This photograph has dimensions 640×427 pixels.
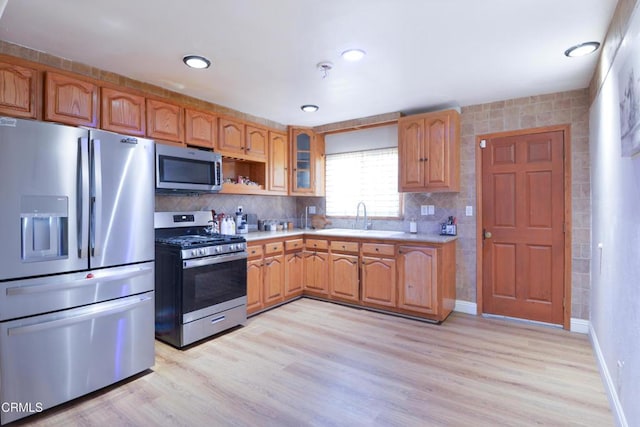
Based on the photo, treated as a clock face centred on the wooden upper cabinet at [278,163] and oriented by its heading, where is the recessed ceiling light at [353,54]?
The recessed ceiling light is roughly at 1 o'clock from the wooden upper cabinet.

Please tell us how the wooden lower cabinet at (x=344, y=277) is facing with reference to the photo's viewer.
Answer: facing the viewer and to the left of the viewer

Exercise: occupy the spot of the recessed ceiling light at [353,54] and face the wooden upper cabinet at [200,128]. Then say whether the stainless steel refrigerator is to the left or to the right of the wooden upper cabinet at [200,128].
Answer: left

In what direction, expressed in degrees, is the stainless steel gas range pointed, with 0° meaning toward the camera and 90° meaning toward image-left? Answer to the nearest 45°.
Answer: approximately 315°

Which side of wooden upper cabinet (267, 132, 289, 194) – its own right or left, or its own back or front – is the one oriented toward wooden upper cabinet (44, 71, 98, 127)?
right

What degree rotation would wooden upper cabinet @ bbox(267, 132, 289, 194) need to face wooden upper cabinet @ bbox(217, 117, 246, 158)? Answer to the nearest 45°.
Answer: approximately 90° to its right

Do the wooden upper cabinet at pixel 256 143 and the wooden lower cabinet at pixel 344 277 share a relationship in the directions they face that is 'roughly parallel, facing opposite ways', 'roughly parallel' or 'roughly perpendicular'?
roughly perpendicular

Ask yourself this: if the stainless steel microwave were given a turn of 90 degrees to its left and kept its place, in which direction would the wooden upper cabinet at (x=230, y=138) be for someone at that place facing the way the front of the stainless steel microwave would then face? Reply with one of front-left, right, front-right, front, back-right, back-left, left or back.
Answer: front

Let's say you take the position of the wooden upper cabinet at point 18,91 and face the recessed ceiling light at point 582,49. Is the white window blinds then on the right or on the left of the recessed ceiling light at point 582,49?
left

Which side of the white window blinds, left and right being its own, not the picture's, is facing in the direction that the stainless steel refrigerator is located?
front

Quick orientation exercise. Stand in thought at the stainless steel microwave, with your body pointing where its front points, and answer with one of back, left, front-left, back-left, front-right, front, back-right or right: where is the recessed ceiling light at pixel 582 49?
front
